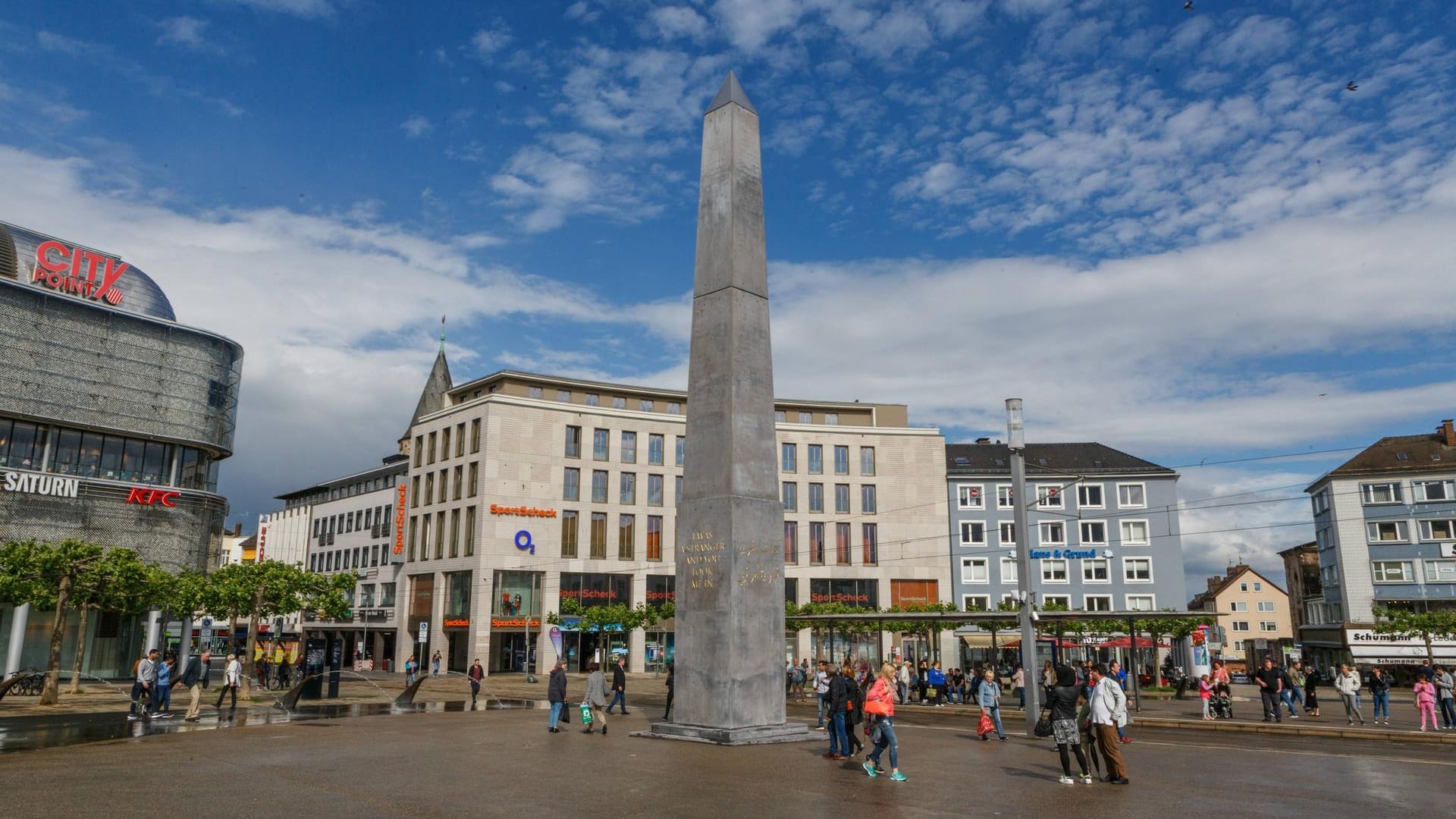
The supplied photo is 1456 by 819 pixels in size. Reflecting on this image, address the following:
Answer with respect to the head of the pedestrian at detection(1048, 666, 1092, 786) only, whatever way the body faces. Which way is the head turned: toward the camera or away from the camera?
away from the camera

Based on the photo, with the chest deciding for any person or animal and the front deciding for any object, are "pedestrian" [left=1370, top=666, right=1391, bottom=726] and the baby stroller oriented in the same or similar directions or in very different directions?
same or similar directions

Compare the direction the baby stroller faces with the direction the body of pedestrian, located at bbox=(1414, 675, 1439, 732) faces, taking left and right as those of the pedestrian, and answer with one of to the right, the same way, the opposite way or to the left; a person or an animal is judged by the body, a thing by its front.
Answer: the same way

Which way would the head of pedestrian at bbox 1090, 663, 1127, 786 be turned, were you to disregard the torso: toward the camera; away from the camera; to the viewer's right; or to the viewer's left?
to the viewer's left

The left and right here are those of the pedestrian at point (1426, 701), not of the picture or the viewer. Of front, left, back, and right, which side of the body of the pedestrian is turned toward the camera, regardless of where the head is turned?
front

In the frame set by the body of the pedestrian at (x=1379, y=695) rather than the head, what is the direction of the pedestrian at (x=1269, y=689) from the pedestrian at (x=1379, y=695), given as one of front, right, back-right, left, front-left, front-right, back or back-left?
front-right

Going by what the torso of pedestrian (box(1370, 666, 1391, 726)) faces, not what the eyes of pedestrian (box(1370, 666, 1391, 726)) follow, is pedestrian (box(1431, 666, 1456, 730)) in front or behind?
in front

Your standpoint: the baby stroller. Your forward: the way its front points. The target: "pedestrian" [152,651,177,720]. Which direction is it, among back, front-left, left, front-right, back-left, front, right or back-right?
front-right

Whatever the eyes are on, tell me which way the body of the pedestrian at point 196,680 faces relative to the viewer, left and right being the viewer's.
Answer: facing the viewer and to the right of the viewer

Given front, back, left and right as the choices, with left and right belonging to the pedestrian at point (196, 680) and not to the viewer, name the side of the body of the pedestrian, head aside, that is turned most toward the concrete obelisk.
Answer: front
